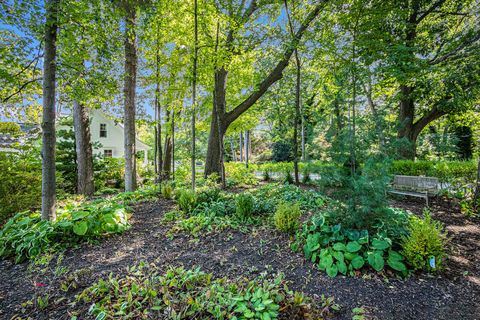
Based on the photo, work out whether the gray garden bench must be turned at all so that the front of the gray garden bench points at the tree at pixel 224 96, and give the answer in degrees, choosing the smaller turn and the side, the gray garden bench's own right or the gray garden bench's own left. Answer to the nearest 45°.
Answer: approximately 90° to the white garden bench's own right

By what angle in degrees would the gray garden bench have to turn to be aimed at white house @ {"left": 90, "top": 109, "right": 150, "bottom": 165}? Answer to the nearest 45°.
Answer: approximately 45° to its right

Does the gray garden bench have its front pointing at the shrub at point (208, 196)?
yes

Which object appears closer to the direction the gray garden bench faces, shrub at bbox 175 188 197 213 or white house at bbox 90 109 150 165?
the shrub

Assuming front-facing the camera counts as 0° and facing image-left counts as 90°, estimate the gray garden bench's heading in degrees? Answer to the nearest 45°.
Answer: approximately 45°

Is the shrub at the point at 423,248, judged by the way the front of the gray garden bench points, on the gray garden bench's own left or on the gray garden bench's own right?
on the gray garden bench's own left

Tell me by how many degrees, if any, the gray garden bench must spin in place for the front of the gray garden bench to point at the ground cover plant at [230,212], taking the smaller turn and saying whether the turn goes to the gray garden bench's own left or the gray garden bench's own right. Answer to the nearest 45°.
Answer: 0° — it already faces it
